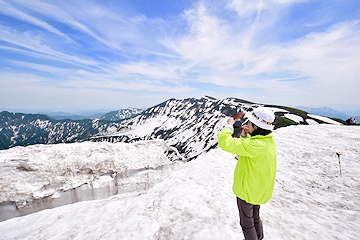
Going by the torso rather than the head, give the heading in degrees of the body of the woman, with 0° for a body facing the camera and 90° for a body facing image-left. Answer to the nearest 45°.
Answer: approximately 135°

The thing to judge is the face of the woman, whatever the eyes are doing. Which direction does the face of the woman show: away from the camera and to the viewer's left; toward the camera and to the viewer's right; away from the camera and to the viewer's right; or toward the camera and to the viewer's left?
away from the camera and to the viewer's left
